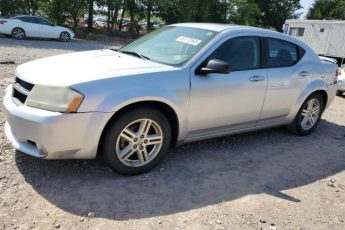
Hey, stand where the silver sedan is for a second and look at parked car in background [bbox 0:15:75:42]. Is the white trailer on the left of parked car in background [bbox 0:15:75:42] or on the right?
right

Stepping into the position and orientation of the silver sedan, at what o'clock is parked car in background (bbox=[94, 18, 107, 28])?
The parked car in background is roughly at 4 o'clock from the silver sedan.

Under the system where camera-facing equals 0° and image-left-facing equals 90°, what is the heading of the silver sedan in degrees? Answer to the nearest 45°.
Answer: approximately 45°

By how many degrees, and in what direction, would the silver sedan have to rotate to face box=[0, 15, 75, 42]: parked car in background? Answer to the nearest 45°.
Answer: approximately 90° to its right

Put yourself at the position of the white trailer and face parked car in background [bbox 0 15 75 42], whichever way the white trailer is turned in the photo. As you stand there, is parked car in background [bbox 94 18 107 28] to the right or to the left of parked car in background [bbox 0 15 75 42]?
right

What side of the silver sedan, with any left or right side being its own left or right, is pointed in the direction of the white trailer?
back
